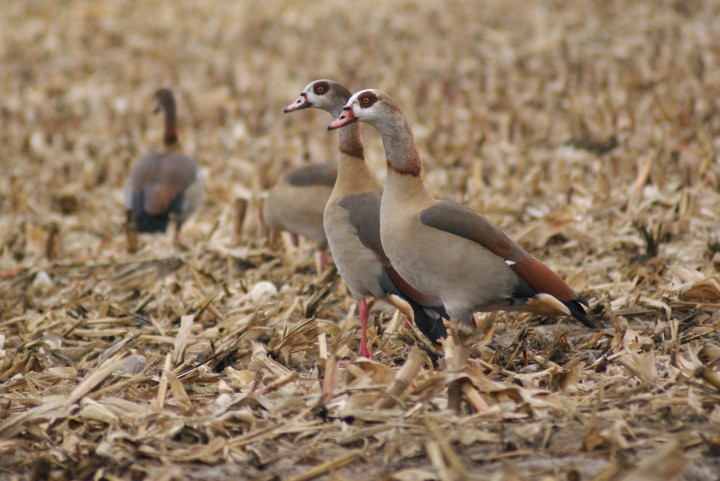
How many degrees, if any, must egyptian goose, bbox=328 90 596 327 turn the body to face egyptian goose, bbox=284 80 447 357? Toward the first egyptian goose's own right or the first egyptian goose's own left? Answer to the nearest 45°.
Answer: approximately 45° to the first egyptian goose's own right

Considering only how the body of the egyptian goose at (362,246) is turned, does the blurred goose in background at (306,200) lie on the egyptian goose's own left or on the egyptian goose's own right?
on the egyptian goose's own right

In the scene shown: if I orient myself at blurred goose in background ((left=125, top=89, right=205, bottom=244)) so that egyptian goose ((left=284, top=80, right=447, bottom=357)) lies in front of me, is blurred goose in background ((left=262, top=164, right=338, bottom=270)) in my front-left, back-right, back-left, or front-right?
front-left

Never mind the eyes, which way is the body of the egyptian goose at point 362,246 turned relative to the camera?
to the viewer's left

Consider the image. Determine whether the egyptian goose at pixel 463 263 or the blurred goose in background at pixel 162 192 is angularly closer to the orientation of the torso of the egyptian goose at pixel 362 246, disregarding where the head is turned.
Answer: the blurred goose in background

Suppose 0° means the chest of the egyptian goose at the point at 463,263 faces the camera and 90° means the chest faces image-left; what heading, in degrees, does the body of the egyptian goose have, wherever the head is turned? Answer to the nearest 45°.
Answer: approximately 90°

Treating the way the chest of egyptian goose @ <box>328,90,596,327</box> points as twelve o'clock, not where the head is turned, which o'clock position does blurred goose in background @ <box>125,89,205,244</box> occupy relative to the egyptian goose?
The blurred goose in background is roughly at 2 o'clock from the egyptian goose.

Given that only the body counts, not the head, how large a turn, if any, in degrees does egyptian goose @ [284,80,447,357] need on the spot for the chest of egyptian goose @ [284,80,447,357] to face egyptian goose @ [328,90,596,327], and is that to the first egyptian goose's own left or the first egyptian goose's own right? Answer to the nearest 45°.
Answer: approximately 135° to the first egyptian goose's own left
